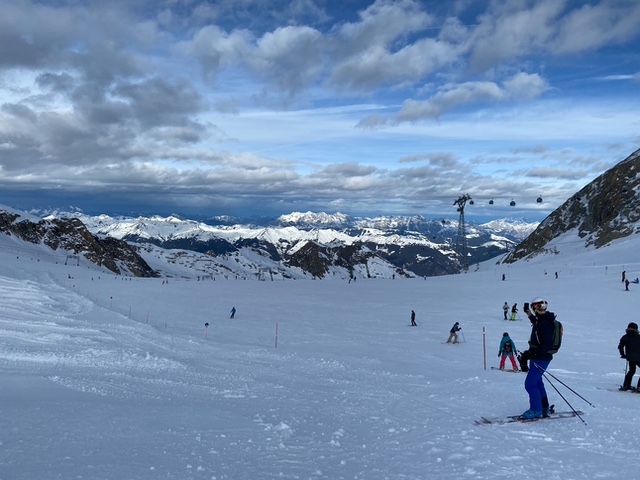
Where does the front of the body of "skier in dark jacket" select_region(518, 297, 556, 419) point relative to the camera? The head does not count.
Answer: to the viewer's left

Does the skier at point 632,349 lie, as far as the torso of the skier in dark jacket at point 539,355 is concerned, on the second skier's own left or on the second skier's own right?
on the second skier's own right
